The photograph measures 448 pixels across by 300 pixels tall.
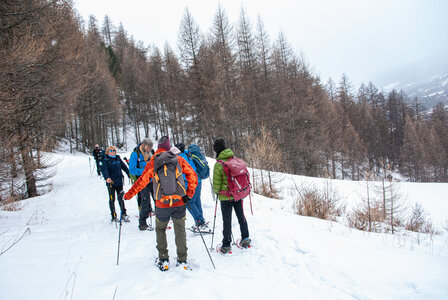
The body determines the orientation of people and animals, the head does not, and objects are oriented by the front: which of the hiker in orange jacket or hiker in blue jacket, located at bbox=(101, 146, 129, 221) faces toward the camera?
the hiker in blue jacket

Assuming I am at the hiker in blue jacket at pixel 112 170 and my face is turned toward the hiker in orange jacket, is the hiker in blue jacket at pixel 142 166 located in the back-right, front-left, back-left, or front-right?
front-left

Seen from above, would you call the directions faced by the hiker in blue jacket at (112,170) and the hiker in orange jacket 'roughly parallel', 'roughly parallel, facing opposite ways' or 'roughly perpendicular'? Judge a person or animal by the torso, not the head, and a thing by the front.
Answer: roughly parallel, facing opposite ways

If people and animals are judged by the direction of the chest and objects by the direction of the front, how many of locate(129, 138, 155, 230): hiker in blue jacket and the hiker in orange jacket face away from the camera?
1

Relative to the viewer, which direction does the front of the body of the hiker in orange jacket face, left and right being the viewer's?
facing away from the viewer

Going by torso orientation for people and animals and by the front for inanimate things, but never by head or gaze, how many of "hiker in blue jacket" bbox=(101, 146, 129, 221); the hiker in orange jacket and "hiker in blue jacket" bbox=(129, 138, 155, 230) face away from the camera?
1

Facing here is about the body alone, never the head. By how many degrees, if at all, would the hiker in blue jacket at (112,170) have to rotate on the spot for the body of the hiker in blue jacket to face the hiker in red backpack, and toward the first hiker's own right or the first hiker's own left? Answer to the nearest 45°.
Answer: approximately 45° to the first hiker's own left

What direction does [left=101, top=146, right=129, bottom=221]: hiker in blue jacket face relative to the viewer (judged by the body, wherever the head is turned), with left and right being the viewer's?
facing the viewer

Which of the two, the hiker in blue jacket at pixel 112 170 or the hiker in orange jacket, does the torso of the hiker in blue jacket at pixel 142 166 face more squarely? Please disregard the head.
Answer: the hiker in orange jacket

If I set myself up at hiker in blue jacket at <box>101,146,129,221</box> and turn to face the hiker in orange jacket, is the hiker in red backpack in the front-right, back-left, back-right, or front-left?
front-left

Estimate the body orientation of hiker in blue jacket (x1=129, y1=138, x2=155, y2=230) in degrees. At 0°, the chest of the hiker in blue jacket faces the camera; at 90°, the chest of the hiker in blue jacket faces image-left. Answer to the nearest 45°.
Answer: approximately 315°

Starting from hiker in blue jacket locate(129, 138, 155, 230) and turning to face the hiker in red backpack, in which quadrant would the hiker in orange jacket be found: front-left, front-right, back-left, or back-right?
front-right

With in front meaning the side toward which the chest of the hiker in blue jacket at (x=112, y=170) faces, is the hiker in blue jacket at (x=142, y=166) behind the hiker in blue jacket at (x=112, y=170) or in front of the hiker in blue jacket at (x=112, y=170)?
in front

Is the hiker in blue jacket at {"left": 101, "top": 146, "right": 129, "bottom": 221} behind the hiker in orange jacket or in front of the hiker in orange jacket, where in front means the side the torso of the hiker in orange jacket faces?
in front

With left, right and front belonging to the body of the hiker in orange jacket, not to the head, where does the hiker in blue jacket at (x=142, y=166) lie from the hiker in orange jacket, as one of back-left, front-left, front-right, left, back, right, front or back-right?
front
